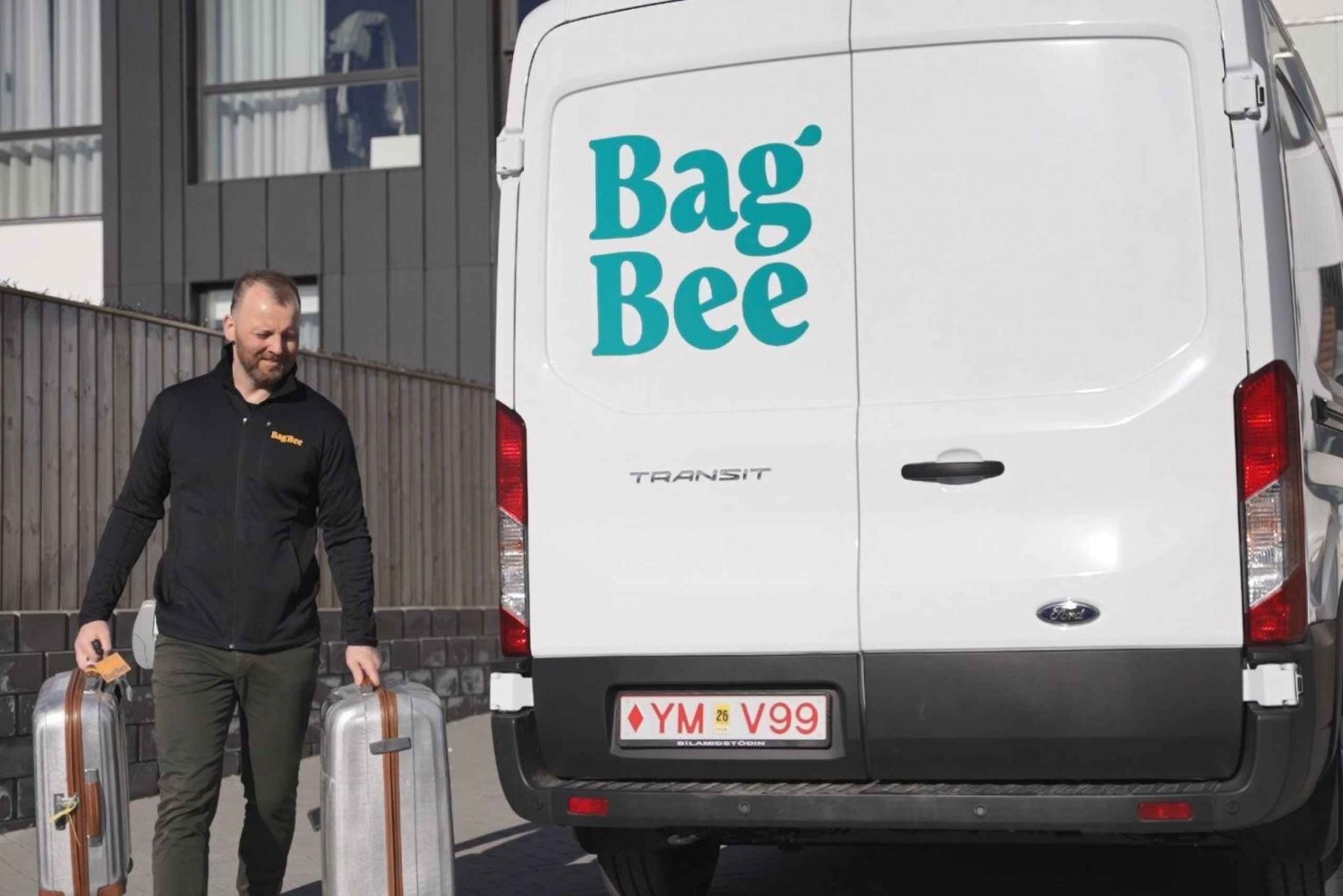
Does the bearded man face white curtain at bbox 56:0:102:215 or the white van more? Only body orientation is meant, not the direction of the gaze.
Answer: the white van

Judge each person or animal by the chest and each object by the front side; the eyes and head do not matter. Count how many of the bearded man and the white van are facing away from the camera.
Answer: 1

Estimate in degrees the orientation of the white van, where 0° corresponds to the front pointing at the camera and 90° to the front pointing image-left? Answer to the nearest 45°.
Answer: approximately 180°

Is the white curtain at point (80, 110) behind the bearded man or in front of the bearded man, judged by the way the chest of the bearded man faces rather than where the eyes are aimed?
behind

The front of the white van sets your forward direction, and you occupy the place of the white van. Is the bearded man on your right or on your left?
on your left

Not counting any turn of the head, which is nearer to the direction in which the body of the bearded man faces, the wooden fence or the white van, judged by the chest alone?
the white van

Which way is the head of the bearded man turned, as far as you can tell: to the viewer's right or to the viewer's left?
to the viewer's right

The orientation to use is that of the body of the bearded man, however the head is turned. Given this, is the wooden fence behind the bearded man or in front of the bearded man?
behind

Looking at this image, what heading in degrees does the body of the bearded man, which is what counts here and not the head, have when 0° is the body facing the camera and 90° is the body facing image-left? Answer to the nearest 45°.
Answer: approximately 0°

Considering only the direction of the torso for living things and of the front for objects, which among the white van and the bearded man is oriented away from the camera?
the white van
